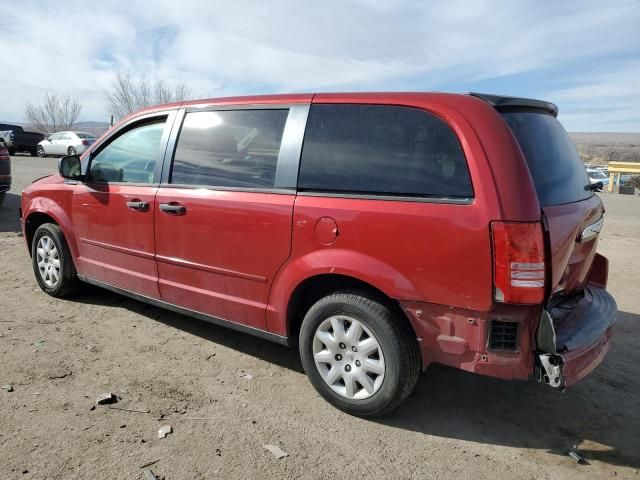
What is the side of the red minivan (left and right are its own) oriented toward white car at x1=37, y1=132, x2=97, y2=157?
front

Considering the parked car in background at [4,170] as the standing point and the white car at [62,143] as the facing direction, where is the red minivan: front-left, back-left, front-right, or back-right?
back-right

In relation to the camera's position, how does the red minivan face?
facing away from the viewer and to the left of the viewer

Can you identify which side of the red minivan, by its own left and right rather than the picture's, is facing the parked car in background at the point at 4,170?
front
